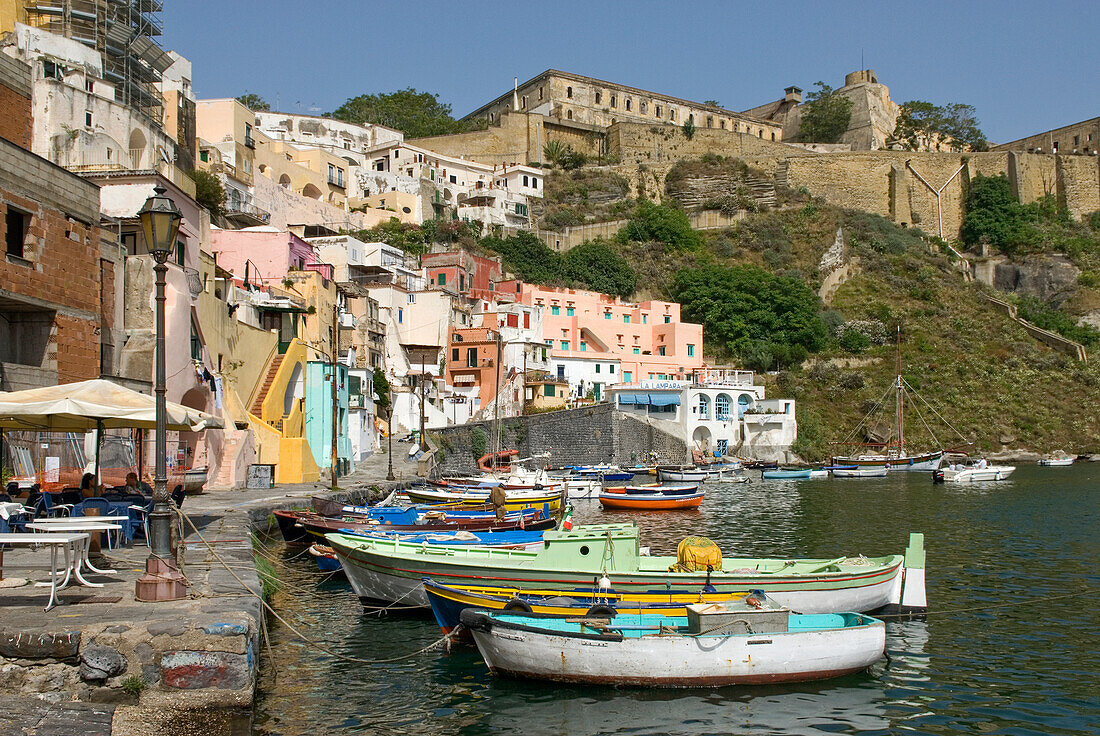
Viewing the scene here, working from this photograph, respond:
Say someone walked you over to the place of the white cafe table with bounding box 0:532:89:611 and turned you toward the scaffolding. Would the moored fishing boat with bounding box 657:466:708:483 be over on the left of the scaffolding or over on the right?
right

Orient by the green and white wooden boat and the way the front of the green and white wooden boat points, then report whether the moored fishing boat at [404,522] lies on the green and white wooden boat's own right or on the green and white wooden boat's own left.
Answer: on the green and white wooden boat's own right

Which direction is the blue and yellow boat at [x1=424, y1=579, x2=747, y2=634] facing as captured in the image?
to the viewer's left

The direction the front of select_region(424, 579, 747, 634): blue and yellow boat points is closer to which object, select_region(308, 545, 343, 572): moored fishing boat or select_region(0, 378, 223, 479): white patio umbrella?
the white patio umbrella

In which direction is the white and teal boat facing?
to the viewer's left
